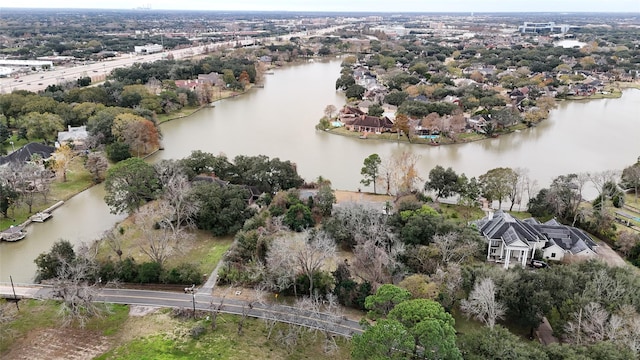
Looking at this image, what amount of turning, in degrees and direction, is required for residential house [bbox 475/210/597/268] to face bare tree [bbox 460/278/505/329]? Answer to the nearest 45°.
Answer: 0° — it already faces it

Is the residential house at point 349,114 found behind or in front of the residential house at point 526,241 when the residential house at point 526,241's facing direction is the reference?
behind

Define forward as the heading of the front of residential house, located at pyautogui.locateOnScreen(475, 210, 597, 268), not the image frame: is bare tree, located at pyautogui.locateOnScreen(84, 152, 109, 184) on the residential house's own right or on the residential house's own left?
on the residential house's own right

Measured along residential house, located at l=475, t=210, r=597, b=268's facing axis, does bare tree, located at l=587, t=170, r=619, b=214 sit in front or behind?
behind

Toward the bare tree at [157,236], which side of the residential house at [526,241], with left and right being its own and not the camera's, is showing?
right

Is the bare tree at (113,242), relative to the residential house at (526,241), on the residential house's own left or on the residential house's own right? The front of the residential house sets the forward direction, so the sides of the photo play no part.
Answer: on the residential house's own right

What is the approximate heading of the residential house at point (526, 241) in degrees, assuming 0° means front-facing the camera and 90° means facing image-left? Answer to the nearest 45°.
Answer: approximately 0°

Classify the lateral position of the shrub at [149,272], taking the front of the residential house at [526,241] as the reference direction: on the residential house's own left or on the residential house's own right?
on the residential house's own right

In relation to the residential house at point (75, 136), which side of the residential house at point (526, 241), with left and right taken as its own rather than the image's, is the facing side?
right

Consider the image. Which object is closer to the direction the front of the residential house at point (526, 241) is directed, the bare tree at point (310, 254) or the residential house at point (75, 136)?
the bare tree

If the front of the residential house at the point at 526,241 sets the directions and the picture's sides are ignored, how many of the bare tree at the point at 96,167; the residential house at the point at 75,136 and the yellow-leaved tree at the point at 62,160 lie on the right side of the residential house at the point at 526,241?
3

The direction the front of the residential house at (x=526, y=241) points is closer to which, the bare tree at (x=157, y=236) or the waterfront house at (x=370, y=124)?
the bare tree
